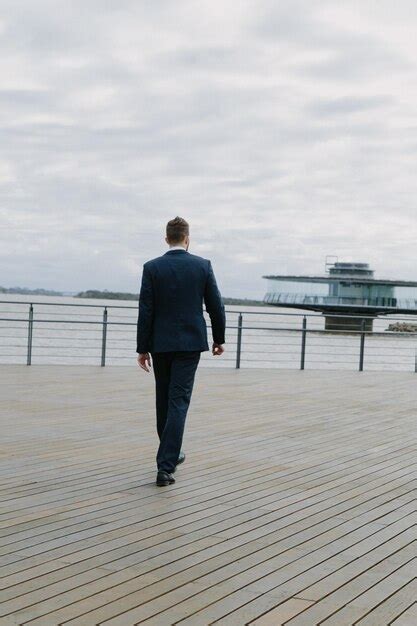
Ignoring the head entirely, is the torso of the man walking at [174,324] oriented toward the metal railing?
yes

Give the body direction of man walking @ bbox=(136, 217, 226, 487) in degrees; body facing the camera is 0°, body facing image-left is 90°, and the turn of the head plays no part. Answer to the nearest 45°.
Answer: approximately 180°
